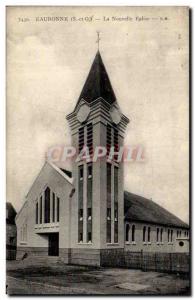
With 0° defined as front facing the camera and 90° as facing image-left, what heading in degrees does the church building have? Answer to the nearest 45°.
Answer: approximately 45°

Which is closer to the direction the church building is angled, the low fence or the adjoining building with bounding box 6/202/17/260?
the adjoining building
